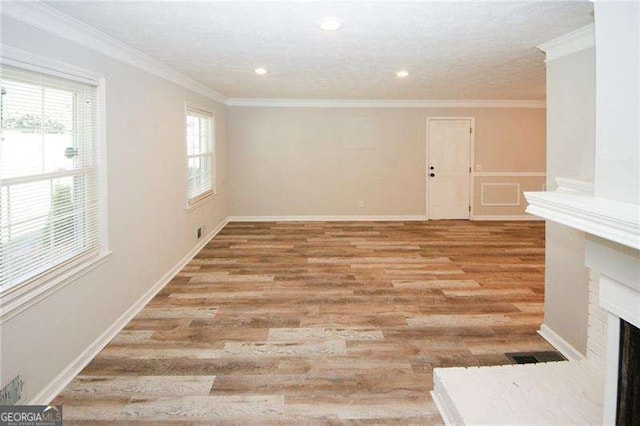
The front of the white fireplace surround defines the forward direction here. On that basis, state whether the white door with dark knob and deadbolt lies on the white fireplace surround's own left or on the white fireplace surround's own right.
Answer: on the white fireplace surround's own right

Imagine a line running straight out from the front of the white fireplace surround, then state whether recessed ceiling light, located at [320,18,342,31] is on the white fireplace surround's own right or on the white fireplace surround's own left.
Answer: on the white fireplace surround's own right

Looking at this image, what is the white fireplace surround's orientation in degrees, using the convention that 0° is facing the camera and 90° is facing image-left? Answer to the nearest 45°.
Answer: approximately 45°
